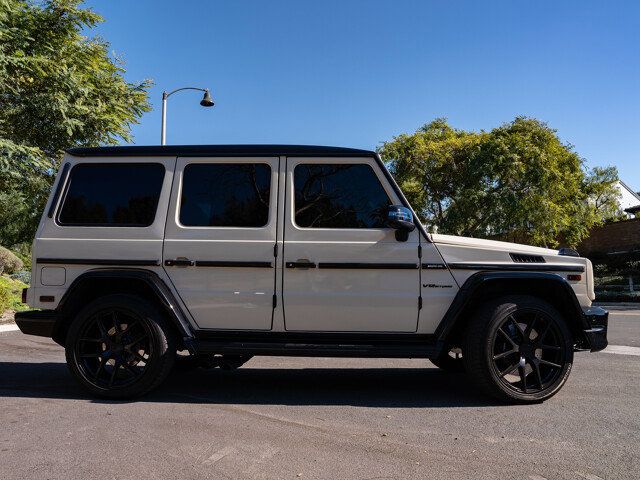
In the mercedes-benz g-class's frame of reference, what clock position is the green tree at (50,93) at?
The green tree is roughly at 8 o'clock from the mercedes-benz g-class.

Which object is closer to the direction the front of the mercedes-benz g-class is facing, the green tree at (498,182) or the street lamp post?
the green tree

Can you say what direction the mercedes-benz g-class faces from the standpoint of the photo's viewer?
facing to the right of the viewer

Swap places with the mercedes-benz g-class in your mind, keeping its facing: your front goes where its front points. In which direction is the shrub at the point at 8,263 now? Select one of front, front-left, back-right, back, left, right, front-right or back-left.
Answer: back-left

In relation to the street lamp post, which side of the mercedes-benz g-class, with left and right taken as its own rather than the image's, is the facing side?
left
